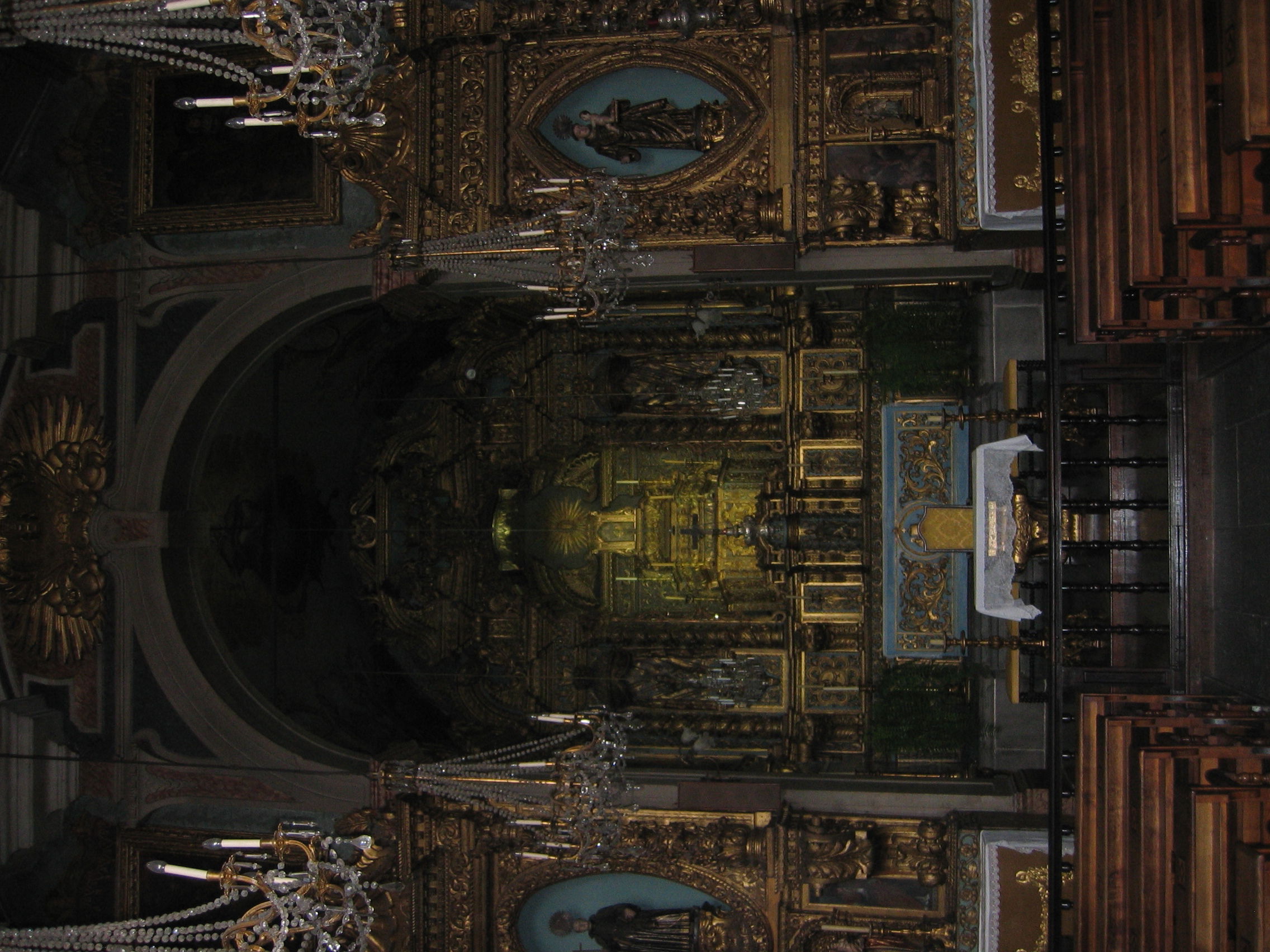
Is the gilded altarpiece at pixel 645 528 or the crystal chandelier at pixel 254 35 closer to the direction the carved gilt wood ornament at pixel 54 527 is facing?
the crystal chandelier

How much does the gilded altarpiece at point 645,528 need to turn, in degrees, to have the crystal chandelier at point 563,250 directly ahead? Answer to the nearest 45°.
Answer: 0° — it already faces it

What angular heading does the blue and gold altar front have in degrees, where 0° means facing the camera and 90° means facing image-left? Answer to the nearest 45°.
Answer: approximately 0°
